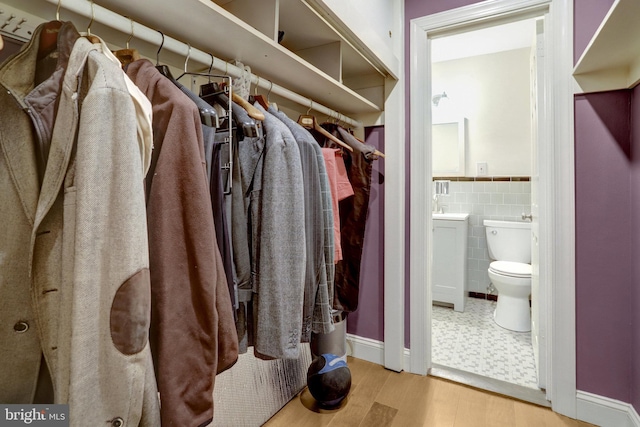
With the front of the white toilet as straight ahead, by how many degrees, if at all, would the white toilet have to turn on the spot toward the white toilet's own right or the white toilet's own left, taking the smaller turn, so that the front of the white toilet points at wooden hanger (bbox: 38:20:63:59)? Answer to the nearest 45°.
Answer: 0° — it already faces it

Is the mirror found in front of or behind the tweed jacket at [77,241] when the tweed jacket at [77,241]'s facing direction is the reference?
behind

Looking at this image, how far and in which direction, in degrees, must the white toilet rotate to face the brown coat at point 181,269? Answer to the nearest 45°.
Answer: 0° — it already faces it

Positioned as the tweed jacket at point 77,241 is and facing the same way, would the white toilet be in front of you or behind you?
behind

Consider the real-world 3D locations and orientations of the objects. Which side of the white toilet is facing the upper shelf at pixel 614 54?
front

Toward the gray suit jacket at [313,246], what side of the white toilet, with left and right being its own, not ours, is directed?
front

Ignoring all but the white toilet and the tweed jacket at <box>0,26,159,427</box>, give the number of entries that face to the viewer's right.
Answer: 0

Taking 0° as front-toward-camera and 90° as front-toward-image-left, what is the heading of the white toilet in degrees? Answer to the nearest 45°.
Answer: approximately 0°

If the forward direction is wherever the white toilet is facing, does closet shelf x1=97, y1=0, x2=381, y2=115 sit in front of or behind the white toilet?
in front

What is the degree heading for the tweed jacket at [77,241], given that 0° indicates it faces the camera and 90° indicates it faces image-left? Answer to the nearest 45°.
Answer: approximately 45°
